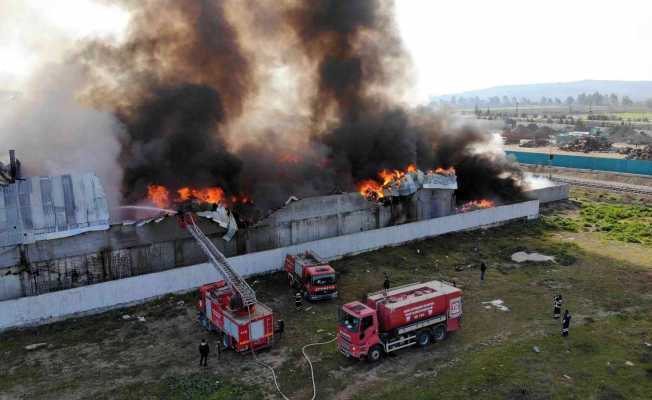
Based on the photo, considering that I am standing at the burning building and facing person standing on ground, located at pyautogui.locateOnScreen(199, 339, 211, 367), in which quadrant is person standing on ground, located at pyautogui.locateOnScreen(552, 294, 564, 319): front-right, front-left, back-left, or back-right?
front-left

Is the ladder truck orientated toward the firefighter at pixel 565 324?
no

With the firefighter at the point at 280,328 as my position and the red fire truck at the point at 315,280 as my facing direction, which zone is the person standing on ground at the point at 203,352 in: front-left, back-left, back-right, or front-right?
back-left

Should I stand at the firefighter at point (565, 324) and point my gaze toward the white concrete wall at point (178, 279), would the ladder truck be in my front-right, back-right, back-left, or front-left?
front-left

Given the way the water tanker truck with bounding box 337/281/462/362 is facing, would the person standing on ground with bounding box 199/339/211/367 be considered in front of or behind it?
in front

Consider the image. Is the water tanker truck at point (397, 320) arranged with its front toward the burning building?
no

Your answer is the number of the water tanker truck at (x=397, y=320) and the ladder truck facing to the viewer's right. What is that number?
0

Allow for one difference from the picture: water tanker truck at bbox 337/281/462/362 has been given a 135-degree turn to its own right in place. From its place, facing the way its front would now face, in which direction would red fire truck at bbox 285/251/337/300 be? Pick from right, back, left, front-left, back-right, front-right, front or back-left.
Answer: front-left

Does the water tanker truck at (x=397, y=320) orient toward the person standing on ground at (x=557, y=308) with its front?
no

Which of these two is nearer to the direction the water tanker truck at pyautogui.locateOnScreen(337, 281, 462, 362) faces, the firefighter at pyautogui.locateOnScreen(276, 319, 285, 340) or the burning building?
the firefighter

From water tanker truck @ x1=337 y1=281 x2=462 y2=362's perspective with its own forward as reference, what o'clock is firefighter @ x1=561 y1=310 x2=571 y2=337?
The firefighter is roughly at 7 o'clock from the water tanker truck.

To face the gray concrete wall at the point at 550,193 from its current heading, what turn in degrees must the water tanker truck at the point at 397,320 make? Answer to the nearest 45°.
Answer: approximately 180°

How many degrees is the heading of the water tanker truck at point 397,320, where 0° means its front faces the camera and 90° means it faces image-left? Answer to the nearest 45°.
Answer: approximately 45°

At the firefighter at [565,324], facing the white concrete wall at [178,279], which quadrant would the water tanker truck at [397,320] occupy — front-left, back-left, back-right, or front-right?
front-left

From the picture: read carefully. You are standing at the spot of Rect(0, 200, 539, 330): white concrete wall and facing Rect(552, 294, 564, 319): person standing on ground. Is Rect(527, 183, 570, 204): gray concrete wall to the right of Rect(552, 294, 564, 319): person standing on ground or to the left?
left
